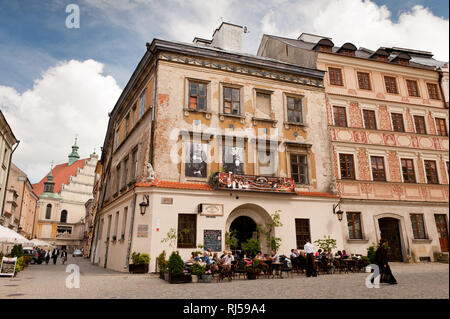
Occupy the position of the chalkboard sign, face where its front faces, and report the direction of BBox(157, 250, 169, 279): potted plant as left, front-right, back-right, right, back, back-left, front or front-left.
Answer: front-right

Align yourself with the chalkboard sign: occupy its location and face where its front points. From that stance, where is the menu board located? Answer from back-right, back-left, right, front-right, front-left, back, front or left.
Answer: right

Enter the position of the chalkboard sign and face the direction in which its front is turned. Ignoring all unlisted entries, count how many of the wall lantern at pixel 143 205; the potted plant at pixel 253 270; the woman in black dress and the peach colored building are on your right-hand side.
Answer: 1

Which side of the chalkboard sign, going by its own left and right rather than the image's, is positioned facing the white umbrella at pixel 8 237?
right

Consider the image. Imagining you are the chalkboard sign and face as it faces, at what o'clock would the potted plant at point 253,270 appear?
The potted plant is roughly at 11 o'clock from the chalkboard sign.

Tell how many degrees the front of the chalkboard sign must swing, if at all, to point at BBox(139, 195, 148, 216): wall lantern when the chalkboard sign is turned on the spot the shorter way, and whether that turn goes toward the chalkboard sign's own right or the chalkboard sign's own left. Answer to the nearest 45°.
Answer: approximately 90° to the chalkboard sign's own right

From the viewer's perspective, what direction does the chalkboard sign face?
toward the camera

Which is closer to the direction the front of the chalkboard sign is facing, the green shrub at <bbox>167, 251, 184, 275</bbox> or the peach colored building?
the green shrub

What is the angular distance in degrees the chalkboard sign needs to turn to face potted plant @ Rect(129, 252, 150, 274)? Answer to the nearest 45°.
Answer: approximately 90° to its right

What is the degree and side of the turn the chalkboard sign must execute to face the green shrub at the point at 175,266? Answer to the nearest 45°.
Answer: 0° — it already faces it

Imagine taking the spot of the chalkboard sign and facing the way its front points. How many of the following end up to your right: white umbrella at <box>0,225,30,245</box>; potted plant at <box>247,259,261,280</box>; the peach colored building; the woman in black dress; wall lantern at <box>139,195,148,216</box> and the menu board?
3

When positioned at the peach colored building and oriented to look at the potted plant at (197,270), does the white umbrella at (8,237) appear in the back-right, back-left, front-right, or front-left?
front-right

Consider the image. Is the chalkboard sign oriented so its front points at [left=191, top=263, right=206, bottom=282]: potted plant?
yes
